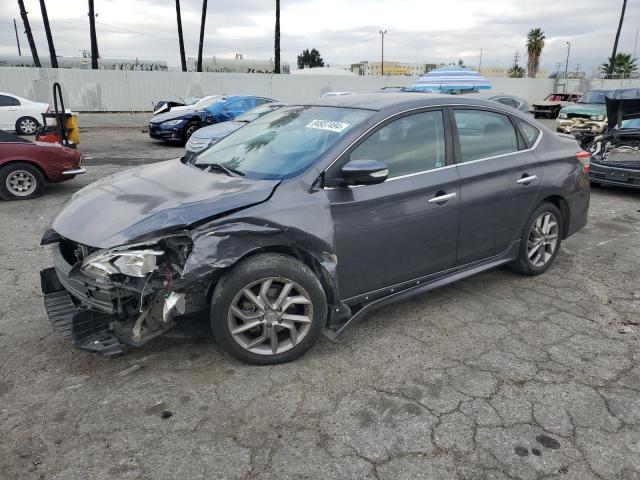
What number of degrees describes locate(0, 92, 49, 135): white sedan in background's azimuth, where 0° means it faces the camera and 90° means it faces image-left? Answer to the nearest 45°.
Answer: approximately 90°

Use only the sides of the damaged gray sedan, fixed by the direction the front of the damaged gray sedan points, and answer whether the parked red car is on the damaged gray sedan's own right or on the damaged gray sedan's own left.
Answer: on the damaged gray sedan's own right

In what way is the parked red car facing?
to the viewer's left

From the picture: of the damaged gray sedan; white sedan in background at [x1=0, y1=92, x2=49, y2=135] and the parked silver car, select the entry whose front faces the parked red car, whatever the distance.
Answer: the parked silver car

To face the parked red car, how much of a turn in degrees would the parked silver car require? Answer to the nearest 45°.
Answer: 0° — it already faces it

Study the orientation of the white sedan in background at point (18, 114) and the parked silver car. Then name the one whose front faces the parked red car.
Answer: the parked silver car

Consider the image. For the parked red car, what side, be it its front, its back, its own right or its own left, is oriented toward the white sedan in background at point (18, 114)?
right

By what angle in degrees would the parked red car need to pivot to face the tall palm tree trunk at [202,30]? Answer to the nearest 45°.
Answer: approximately 90° to its right
